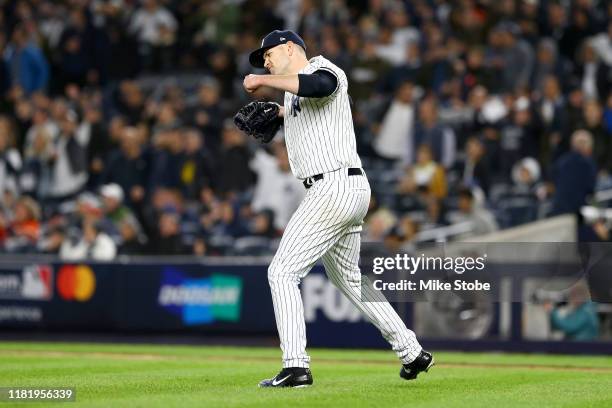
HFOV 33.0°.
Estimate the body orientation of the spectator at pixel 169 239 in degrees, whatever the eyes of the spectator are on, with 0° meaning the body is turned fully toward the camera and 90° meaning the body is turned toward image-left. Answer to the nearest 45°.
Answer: approximately 0°

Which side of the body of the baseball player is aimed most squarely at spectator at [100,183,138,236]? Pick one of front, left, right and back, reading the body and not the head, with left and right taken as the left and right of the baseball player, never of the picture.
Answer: right

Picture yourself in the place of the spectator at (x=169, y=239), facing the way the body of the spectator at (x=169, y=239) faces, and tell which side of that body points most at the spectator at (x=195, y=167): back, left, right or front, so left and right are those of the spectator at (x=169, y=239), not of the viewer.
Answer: back

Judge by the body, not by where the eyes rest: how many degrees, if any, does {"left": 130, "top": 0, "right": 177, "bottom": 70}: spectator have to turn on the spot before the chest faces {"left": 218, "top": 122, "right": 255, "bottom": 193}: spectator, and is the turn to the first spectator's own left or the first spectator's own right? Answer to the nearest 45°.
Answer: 0° — they already face them

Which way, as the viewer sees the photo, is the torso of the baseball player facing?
to the viewer's left

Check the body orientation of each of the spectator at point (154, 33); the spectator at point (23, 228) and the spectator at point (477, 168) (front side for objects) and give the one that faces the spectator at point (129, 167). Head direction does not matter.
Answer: the spectator at point (154, 33)

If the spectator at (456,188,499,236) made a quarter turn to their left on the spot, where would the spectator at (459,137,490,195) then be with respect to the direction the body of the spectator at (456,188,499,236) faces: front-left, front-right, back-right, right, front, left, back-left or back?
back-left

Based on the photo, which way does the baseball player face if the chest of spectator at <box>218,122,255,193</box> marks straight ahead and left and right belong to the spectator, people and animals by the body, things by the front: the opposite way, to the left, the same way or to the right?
to the right

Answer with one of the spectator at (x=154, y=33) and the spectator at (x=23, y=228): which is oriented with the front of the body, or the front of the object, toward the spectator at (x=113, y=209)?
the spectator at (x=154, y=33)
